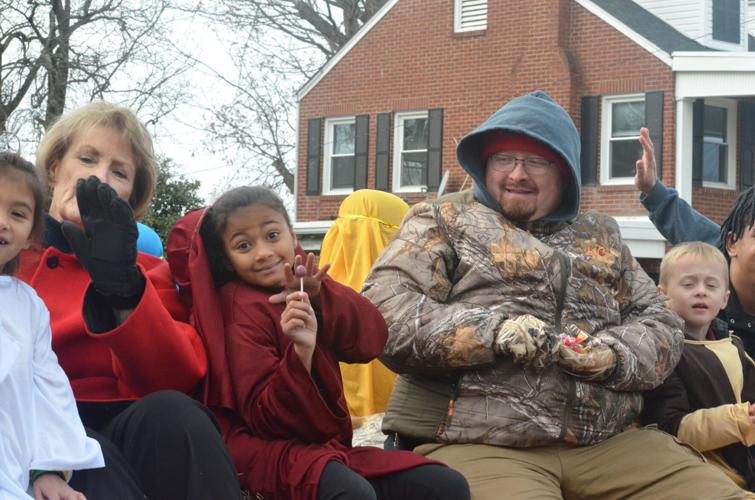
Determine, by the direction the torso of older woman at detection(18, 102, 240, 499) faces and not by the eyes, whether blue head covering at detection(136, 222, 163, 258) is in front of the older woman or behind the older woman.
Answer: behind

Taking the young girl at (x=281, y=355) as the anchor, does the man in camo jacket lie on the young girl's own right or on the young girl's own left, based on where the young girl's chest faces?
on the young girl's own left

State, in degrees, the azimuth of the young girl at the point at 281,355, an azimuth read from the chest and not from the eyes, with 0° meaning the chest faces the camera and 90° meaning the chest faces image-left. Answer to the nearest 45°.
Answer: approximately 315°

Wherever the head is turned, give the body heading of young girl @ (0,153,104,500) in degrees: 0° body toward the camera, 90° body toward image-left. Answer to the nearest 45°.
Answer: approximately 0°
